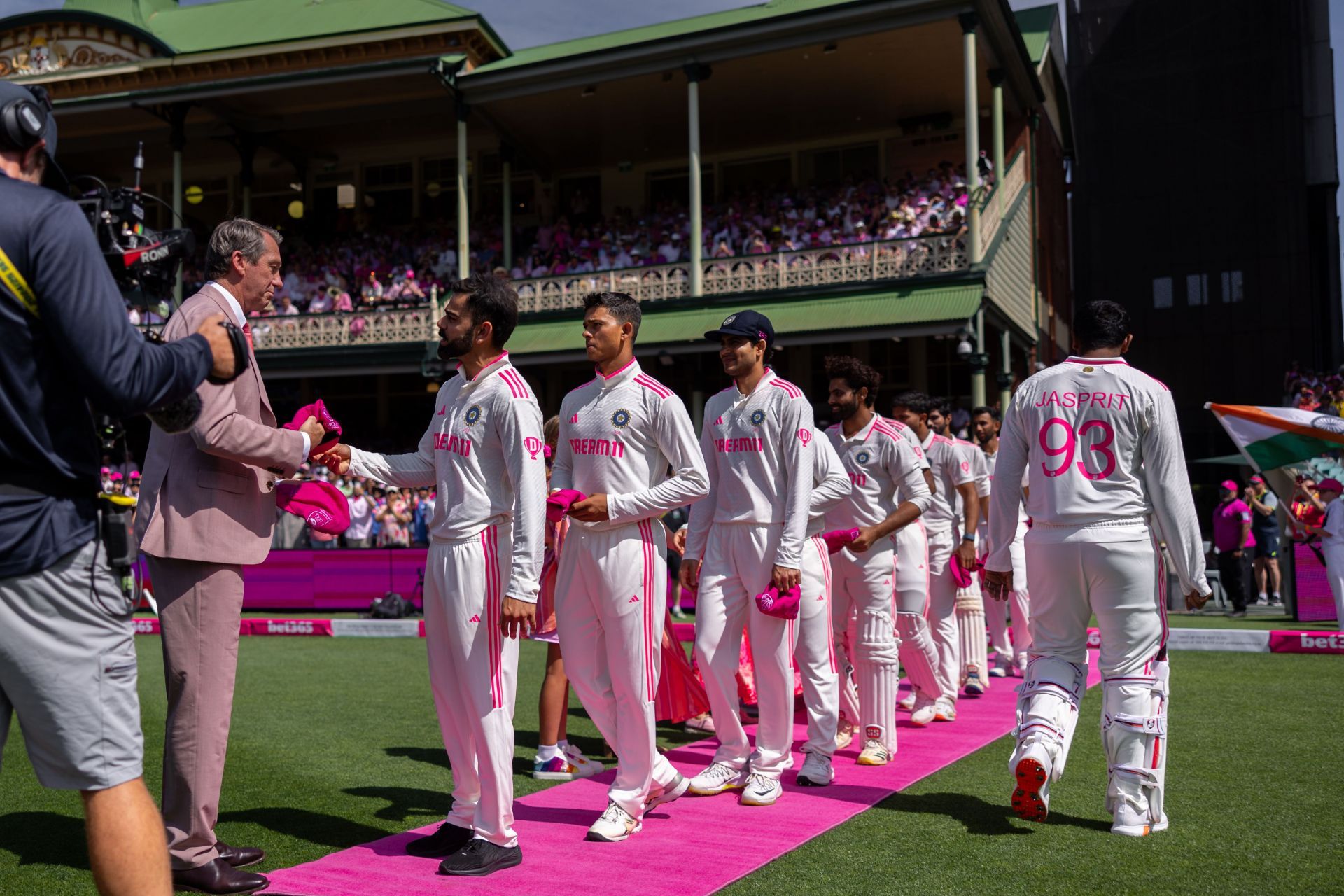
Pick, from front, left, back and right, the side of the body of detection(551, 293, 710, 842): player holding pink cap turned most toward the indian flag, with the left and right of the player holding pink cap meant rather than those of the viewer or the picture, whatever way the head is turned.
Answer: back

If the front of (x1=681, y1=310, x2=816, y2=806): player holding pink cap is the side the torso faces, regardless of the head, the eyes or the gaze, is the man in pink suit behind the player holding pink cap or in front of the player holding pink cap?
in front

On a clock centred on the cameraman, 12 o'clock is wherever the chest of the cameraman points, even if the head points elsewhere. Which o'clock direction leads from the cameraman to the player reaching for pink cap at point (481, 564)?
The player reaching for pink cap is roughly at 12 o'clock from the cameraman.

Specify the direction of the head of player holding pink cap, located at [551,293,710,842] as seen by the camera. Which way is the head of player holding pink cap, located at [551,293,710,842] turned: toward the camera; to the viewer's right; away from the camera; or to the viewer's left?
to the viewer's left

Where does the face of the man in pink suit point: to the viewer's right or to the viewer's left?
to the viewer's right

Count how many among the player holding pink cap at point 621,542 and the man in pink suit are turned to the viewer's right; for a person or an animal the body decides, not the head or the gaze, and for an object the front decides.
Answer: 1

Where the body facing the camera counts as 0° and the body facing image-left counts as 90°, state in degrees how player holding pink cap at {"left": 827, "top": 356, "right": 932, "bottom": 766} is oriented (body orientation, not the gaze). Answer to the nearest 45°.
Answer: approximately 45°

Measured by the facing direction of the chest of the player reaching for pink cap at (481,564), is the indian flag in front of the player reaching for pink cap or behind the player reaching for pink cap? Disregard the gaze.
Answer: behind

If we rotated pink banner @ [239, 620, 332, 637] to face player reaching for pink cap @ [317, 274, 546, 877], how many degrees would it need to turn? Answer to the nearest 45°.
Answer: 0° — it already faces them

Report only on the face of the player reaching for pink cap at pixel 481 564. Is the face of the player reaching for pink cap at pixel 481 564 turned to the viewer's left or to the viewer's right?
to the viewer's left

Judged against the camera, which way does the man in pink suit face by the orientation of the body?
to the viewer's right

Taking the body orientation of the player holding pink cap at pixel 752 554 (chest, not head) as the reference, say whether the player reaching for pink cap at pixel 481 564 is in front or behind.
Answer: in front
